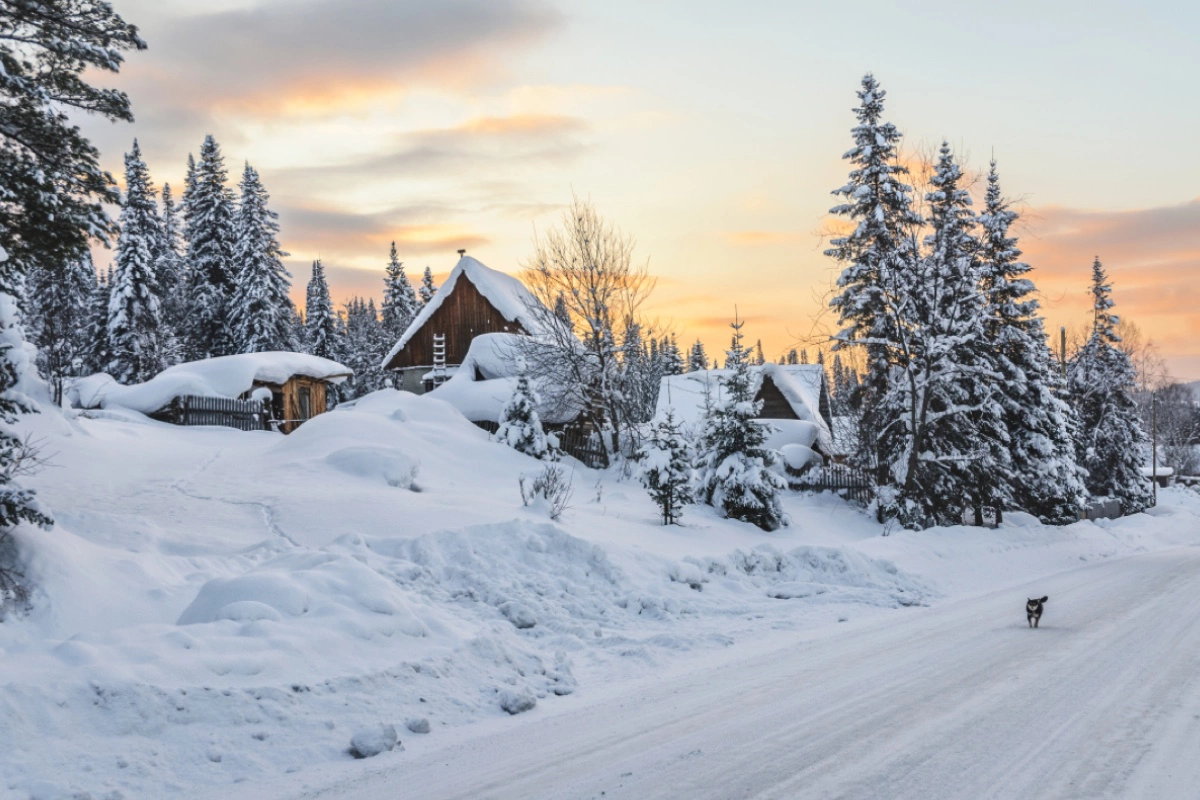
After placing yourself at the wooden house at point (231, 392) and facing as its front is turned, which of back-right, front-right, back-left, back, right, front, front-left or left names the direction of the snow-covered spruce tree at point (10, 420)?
front-right

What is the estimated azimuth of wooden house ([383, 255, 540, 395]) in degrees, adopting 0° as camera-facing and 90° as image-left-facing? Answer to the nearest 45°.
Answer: approximately 45°

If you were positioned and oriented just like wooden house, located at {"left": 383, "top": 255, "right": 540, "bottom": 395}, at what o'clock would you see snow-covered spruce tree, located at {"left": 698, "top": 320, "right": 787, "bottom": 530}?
The snow-covered spruce tree is roughly at 10 o'clock from the wooden house.

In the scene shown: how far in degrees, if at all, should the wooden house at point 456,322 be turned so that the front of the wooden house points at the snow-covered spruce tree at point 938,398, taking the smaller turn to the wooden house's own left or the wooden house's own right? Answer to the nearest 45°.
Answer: approximately 90° to the wooden house's own left

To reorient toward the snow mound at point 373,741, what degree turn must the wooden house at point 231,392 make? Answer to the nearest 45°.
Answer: approximately 45° to its right

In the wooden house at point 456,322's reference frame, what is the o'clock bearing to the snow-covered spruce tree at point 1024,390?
The snow-covered spruce tree is roughly at 9 o'clock from the wooden house.

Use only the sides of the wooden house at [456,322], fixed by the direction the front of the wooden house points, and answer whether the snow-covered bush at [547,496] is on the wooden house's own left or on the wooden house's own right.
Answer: on the wooden house's own left

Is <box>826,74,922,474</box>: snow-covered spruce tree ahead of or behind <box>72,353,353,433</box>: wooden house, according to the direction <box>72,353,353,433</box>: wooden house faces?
ahead

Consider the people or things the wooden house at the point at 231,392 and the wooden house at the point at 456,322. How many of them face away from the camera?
0

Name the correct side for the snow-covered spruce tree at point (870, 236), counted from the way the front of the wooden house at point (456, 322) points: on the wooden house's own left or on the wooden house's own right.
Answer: on the wooden house's own left
